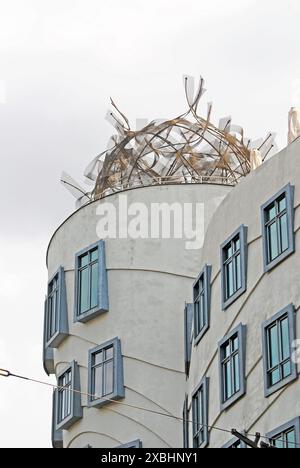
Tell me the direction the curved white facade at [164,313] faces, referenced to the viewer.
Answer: facing the viewer and to the left of the viewer
